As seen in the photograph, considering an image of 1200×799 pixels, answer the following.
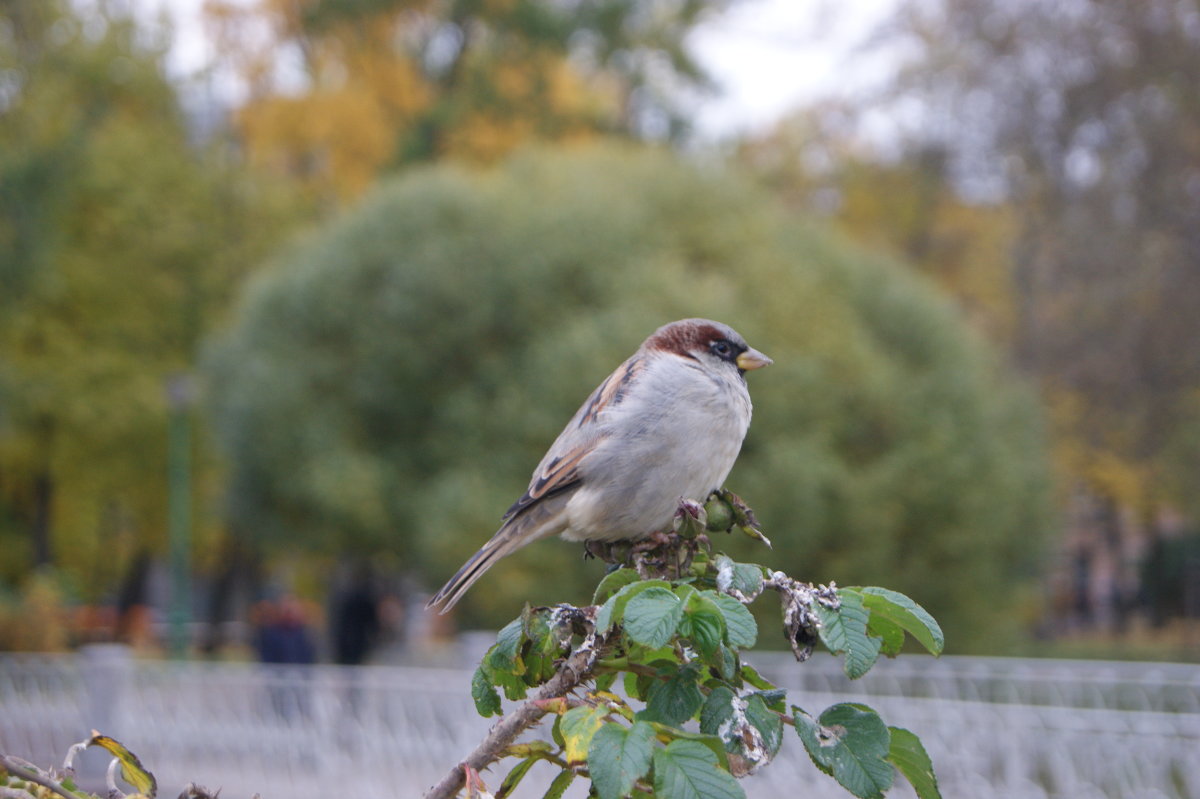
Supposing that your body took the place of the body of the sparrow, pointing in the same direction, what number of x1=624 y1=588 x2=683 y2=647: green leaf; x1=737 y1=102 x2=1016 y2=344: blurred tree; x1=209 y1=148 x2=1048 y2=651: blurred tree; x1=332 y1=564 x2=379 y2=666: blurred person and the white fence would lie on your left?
4

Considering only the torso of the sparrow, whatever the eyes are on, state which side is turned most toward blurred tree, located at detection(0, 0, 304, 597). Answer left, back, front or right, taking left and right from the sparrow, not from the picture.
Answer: left

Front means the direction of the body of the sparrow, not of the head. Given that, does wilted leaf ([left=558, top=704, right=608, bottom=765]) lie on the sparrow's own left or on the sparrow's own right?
on the sparrow's own right

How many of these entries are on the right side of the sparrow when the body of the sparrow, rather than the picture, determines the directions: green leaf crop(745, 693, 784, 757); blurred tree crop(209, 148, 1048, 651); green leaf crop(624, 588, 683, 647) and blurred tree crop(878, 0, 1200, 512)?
2

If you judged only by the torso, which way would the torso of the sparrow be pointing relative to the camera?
to the viewer's right

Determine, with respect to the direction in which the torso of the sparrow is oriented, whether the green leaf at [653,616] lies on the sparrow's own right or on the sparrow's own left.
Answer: on the sparrow's own right

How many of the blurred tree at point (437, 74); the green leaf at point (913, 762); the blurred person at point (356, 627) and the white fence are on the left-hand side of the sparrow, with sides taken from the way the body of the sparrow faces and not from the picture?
3

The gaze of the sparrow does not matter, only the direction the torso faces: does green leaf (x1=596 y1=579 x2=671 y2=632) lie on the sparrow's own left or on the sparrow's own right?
on the sparrow's own right

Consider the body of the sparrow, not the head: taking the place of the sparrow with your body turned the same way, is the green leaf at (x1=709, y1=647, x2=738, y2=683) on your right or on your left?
on your right
